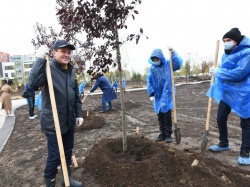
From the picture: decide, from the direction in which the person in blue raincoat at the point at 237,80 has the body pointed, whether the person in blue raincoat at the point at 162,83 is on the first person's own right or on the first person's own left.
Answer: on the first person's own right

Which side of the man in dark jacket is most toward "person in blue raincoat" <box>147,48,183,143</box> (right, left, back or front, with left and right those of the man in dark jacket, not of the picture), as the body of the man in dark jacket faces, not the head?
left

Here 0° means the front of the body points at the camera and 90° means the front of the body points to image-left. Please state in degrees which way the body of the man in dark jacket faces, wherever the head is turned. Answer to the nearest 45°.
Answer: approximately 315°
